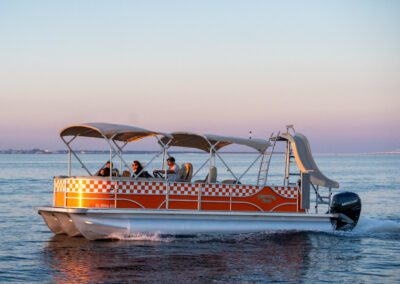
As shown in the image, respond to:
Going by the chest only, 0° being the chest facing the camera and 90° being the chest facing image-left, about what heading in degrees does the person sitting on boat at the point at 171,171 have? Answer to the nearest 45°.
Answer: approximately 90°

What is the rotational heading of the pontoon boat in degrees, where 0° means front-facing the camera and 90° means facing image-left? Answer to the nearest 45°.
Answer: approximately 45°

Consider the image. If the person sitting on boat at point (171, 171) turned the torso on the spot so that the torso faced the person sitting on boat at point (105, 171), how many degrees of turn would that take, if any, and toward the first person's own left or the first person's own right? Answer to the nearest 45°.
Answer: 0° — they already face them

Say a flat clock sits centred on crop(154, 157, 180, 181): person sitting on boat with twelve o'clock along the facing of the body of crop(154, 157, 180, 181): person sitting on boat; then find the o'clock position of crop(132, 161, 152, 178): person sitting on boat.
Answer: crop(132, 161, 152, 178): person sitting on boat is roughly at 11 o'clock from crop(154, 157, 180, 181): person sitting on boat.
